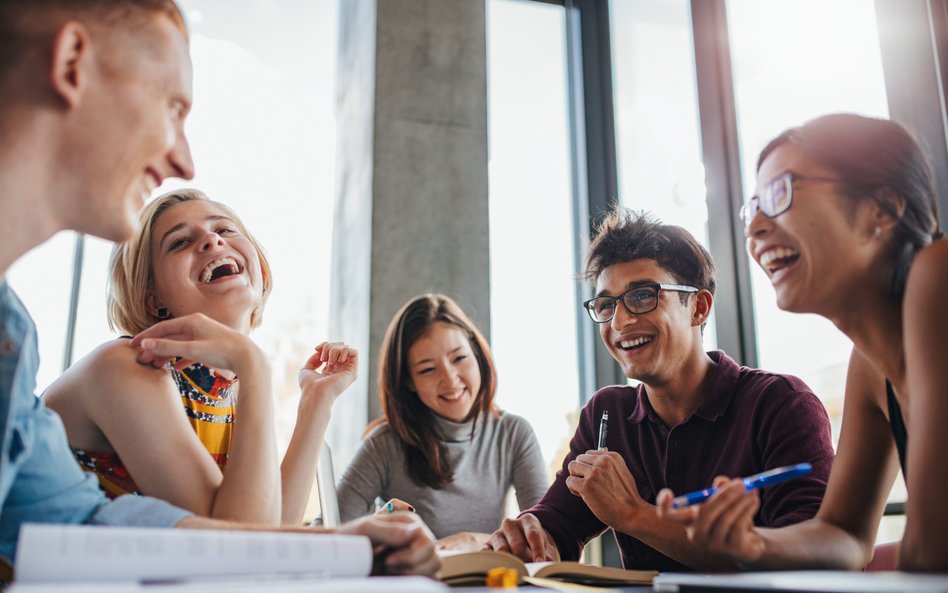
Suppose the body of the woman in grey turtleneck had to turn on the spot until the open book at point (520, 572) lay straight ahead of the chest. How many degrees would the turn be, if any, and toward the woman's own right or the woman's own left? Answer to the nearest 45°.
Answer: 0° — they already face it

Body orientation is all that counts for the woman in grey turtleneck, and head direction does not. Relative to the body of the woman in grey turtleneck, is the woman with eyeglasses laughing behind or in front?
in front

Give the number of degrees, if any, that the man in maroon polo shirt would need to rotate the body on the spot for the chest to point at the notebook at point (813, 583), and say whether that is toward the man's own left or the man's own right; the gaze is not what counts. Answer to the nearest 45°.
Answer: approximately 45° to the man's own left

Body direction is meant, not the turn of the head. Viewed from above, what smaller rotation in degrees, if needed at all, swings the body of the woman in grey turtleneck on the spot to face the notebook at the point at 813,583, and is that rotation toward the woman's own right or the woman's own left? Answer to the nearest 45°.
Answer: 0° — they already face it

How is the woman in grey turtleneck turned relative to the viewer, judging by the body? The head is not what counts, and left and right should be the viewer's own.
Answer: facing the viewer

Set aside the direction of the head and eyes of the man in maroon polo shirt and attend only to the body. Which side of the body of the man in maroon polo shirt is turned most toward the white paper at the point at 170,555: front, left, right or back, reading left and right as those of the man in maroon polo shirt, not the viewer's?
front

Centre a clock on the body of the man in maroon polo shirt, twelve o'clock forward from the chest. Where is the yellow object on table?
The yellow object on table is roughly at 11 o'clock from the man in maroon polo shirt.

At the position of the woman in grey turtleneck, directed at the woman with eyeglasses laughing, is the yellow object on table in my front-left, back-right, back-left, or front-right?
front-right

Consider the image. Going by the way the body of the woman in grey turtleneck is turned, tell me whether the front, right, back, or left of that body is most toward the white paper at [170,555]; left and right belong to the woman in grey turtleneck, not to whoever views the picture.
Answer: front

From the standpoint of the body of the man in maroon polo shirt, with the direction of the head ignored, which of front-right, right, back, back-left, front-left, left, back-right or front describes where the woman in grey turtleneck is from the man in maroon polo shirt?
right

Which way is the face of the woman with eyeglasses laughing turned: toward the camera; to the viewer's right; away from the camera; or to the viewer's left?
to the viewer's left

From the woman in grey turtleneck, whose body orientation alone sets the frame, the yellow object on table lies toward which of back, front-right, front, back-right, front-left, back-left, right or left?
front

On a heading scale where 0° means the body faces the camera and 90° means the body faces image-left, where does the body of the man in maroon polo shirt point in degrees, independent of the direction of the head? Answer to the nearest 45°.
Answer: approximately 45°

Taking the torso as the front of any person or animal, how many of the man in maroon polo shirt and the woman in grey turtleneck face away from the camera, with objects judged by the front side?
0
